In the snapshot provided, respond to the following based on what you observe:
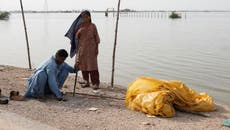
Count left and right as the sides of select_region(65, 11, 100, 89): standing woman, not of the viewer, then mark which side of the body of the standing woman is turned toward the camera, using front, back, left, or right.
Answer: front

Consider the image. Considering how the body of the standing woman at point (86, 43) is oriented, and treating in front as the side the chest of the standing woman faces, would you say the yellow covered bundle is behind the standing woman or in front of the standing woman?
in front
